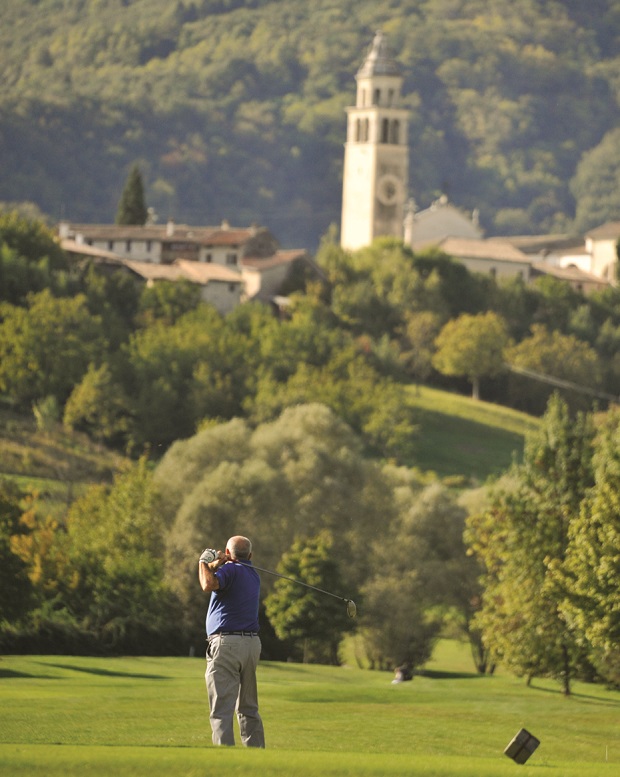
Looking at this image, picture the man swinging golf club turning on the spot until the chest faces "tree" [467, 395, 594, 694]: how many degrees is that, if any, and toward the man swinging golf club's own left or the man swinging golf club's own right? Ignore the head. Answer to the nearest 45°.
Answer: approximately 45° to the man swinging golf club's own right

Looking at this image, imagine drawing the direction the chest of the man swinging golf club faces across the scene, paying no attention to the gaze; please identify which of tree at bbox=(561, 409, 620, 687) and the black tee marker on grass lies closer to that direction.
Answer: the tree

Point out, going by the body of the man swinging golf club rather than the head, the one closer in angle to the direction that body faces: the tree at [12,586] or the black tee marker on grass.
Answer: the tree

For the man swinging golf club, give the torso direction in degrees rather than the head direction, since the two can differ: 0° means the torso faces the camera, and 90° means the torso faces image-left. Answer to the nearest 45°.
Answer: approximately 135°

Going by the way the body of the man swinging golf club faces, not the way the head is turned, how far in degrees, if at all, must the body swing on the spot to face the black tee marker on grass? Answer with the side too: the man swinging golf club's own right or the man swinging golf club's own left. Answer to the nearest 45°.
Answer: approximately 135° to the man swinging golf club's own right

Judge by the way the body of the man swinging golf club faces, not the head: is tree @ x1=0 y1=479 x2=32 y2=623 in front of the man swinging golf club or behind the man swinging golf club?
in front

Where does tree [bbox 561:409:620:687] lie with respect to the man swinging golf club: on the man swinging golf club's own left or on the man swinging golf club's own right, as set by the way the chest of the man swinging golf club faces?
on the man swinging golf club's own right
